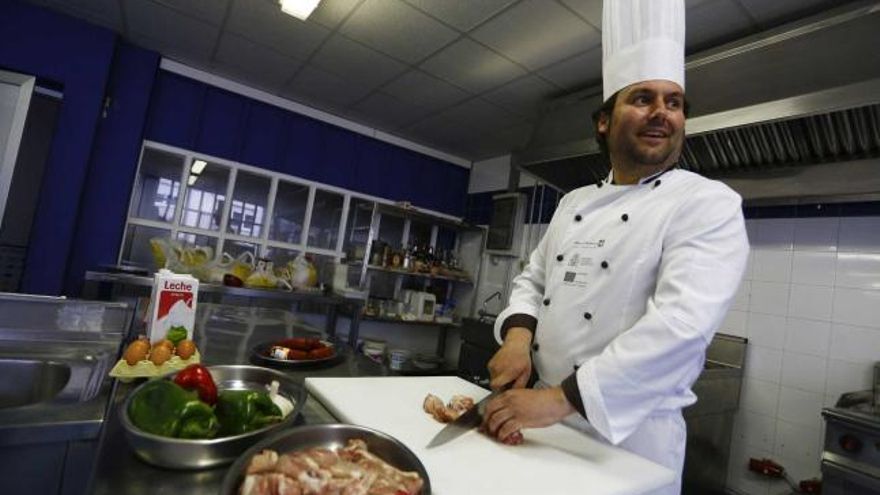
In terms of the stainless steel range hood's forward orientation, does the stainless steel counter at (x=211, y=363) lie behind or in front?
in front

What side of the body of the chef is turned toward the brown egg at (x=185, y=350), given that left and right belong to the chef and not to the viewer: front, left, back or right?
front

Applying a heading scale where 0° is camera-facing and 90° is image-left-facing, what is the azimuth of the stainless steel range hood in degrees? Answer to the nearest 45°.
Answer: approximately 45°

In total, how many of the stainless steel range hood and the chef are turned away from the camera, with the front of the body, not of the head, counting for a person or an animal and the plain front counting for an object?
0

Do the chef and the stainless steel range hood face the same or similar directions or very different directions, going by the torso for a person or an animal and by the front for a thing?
same or similar directions

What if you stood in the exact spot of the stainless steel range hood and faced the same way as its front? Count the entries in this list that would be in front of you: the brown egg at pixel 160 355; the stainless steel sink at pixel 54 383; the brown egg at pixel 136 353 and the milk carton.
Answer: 4

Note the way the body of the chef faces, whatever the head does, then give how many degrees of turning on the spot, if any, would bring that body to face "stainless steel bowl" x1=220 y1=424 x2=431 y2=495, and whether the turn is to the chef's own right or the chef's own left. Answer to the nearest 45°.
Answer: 0° — they already face it

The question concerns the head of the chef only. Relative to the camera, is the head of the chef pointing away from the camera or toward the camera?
toward the camera

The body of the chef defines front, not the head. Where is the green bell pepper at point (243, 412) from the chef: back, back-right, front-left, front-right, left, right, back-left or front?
front

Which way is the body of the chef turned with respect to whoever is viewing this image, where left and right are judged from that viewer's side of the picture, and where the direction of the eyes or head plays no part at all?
facing the viewer and to the left of the viewer

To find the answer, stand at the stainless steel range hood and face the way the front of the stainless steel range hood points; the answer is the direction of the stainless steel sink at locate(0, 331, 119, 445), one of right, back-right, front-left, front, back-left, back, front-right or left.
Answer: front

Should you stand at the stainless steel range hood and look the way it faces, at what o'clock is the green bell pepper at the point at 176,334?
The green bell pepper is roughly at 12 o'clock from the stainless steel range hood.

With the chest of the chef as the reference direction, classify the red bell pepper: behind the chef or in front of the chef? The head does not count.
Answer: in front

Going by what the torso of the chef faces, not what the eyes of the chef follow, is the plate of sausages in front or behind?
in front

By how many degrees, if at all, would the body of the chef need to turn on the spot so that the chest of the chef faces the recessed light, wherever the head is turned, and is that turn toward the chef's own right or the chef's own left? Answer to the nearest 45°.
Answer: approximately 45° to the chef's own right

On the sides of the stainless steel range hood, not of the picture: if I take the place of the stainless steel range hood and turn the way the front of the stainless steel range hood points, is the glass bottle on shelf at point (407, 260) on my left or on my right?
on my right
